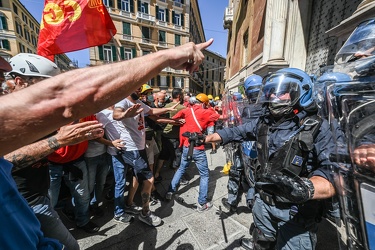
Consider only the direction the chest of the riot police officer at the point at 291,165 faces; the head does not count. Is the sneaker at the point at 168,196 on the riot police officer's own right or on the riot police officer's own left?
on the riot police officer's own right

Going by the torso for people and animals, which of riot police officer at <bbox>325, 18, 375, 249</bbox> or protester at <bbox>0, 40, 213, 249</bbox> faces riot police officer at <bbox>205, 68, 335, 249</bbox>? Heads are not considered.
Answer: the protester

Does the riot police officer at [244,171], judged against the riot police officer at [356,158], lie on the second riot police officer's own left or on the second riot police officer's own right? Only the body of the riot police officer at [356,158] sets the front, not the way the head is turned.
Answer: on the second riot police officer's own right

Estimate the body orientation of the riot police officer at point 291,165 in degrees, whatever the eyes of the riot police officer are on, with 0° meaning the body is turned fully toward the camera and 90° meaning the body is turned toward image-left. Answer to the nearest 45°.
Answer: approximately 45°

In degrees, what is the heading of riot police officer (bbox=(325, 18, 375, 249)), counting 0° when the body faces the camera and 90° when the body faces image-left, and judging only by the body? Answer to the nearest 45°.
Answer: approximately 45°

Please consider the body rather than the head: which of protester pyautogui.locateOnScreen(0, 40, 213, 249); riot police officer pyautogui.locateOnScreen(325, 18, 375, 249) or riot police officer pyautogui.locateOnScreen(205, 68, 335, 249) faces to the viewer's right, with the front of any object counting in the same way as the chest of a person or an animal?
the protester

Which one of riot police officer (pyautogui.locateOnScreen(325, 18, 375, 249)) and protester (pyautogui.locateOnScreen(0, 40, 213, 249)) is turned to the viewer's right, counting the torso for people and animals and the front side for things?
the protester

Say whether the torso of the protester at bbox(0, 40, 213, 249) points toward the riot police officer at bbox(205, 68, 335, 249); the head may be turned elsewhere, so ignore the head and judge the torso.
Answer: yes

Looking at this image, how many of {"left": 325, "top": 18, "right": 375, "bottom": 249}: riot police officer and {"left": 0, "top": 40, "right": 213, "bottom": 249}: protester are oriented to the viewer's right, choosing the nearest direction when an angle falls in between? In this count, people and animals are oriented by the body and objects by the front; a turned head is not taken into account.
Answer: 1

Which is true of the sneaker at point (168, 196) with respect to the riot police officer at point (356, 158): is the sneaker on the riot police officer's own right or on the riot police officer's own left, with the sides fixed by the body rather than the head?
on the riot police officer's own right

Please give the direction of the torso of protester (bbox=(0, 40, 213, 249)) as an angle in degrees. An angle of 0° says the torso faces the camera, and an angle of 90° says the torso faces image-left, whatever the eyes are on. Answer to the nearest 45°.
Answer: approximately 270°
